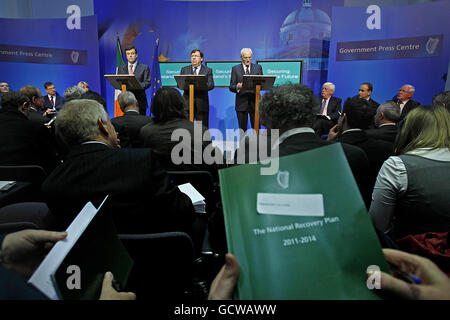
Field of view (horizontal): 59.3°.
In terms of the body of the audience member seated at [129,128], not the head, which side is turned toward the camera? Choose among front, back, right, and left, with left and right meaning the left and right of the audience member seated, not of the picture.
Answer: back

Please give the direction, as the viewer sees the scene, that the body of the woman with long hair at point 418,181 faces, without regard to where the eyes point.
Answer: away from the camera

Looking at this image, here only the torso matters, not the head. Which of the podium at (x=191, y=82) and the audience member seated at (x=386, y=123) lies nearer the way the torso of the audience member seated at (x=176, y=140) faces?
the podium

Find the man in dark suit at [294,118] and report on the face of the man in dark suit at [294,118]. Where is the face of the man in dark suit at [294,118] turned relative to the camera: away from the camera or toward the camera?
away from the camera

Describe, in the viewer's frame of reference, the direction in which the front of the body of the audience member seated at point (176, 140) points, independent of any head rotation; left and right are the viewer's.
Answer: facing away from the viewer

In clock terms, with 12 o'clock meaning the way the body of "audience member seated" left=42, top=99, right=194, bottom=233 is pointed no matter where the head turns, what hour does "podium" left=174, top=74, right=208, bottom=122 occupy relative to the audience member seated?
The podium is roughly at 11 o'clock from the audience member seated.

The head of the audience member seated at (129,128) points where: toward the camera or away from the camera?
away from the camera

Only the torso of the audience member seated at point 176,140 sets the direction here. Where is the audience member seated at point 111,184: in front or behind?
behind

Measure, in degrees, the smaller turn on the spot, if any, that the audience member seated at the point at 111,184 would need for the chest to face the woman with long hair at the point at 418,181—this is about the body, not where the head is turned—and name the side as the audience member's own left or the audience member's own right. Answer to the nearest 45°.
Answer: approximately 45° to the audience member's own right

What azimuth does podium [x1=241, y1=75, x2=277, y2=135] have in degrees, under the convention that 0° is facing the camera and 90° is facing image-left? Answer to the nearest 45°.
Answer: approximately 0°

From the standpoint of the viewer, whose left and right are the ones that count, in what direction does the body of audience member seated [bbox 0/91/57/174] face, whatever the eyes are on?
facing away from the viewer and to the right of the viewer

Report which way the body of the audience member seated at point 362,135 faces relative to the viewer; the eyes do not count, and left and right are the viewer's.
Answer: facing away from the viewer and to the left of the viewer

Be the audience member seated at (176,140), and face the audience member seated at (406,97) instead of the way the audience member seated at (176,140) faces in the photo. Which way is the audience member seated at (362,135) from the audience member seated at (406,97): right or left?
right
